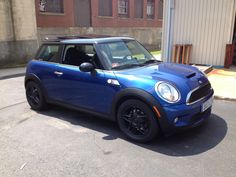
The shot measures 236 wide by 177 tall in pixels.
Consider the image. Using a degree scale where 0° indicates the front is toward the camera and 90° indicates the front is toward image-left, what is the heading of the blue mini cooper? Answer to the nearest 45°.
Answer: approximately 315°

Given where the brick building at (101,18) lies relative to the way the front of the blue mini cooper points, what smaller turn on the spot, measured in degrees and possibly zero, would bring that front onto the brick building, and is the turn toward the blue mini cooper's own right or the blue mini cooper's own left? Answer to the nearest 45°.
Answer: approximately 135° to the blue mini cooper's own left
